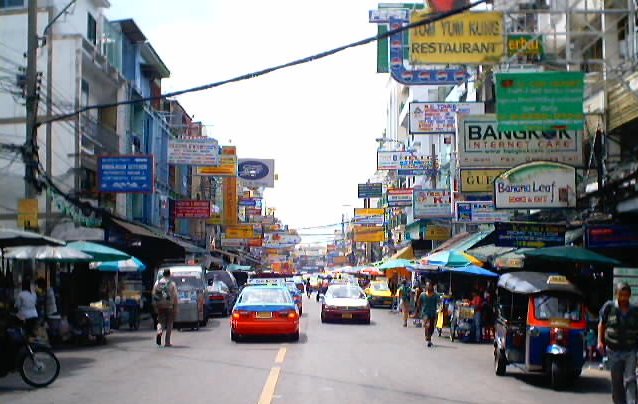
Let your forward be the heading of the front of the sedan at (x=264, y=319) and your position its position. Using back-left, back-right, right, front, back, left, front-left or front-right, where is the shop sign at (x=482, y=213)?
front-right

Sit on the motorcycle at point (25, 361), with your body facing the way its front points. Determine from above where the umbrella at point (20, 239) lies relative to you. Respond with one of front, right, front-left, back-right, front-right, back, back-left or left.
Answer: left

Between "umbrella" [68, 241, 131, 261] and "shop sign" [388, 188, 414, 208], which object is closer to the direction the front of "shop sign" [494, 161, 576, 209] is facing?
the umbrella

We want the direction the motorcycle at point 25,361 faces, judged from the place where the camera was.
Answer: facing to the right of the viewer

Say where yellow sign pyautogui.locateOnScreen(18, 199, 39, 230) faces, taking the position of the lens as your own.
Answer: facing the viewer

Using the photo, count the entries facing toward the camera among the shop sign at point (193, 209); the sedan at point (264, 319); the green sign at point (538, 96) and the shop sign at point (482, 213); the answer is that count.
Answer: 3

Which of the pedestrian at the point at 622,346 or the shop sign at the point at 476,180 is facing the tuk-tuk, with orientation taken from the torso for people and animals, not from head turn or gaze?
the shop sign

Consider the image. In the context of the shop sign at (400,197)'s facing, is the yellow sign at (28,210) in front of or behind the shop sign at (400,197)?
in front

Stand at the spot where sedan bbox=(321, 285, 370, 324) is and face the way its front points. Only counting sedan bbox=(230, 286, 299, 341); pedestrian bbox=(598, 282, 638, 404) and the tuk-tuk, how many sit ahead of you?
3

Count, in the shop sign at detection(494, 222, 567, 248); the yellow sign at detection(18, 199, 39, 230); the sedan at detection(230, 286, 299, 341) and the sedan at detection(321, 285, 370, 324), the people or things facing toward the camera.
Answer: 3

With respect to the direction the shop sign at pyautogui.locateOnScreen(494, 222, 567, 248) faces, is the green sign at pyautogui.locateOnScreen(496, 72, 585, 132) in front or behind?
in front

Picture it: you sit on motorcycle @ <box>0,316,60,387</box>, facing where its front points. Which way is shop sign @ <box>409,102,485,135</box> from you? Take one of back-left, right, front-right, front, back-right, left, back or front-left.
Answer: front-left

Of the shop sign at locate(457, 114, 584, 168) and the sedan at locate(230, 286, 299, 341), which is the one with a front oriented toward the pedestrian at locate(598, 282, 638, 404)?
the shop sign

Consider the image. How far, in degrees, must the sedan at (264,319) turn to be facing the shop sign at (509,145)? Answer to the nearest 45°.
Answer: approximately 90° to its right

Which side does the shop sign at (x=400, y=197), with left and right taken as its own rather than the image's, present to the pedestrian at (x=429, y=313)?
front

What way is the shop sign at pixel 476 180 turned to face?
toward the camera
